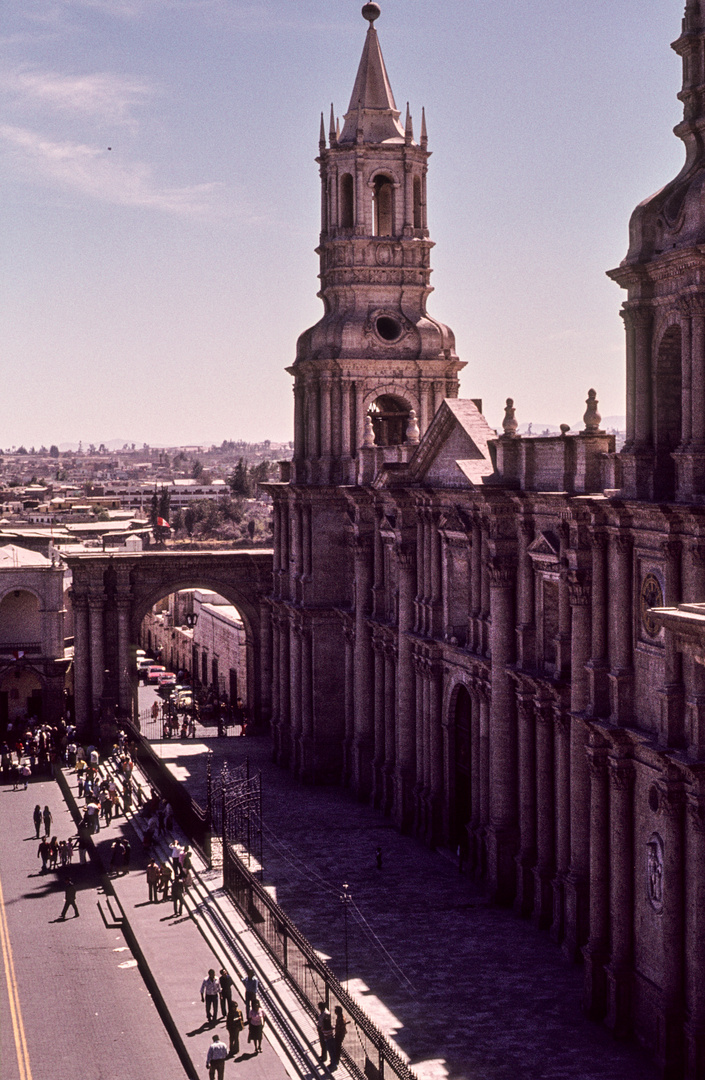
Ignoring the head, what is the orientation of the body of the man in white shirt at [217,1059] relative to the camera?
away from the camera

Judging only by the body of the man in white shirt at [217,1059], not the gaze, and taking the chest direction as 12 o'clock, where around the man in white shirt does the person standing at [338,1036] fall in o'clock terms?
The person standing is roughly at 3 o'clock from the man in white shirt.

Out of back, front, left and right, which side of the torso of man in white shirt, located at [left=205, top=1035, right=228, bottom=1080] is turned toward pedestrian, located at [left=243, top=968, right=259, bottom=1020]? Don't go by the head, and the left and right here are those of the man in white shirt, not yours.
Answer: front

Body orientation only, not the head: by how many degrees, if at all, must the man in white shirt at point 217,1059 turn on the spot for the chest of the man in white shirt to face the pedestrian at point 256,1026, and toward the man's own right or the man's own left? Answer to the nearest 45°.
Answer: approximately 45° to the man's own right

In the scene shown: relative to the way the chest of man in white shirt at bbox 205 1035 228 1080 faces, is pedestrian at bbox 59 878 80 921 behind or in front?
in front

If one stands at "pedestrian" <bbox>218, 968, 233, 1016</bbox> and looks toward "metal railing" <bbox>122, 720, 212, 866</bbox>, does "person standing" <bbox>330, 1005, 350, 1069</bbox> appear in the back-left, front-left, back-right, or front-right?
back-right

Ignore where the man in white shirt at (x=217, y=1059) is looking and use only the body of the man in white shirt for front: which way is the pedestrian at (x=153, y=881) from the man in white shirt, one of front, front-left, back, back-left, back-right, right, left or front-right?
front

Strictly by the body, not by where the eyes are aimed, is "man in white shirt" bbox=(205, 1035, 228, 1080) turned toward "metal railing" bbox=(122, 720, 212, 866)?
yes

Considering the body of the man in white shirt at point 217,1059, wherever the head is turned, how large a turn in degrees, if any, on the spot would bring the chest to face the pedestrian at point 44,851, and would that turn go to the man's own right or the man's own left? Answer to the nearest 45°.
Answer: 0° — they already face them

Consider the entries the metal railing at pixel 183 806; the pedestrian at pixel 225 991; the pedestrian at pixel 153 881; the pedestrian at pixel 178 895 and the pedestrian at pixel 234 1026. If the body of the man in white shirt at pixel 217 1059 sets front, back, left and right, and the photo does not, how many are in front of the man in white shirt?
5

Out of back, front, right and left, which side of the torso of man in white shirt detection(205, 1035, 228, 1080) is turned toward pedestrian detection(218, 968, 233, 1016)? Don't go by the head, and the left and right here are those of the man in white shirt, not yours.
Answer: front

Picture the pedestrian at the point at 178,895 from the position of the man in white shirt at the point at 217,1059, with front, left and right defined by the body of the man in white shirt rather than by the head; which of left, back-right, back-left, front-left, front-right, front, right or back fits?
front

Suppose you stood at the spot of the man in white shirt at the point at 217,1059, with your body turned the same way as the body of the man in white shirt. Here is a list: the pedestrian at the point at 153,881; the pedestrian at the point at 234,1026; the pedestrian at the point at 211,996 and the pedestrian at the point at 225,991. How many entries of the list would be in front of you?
4

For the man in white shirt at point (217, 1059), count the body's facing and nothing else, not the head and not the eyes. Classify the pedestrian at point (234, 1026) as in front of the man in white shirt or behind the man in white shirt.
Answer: in front
